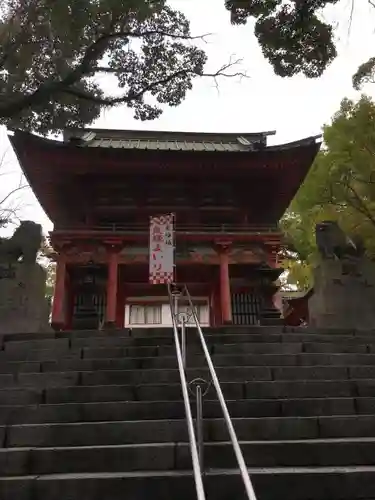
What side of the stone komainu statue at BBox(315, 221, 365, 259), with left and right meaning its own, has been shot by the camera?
left

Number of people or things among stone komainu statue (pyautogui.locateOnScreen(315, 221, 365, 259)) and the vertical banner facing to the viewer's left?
1

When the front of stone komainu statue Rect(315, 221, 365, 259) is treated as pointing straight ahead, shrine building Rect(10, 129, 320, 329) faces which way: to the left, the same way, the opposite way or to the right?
to the left

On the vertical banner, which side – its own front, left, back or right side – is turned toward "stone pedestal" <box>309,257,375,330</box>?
left

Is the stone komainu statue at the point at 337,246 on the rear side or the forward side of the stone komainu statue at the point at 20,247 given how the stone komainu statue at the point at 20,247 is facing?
on the forward side

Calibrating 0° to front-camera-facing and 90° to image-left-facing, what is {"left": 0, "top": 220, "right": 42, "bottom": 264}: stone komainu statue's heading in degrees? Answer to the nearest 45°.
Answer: approximately 270°

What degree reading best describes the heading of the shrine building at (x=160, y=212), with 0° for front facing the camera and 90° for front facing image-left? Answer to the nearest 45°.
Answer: approximately 0°

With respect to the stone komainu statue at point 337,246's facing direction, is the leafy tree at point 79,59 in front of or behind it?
in front

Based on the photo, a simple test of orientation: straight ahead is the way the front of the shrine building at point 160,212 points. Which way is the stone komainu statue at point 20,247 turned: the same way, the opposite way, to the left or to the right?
to the left
